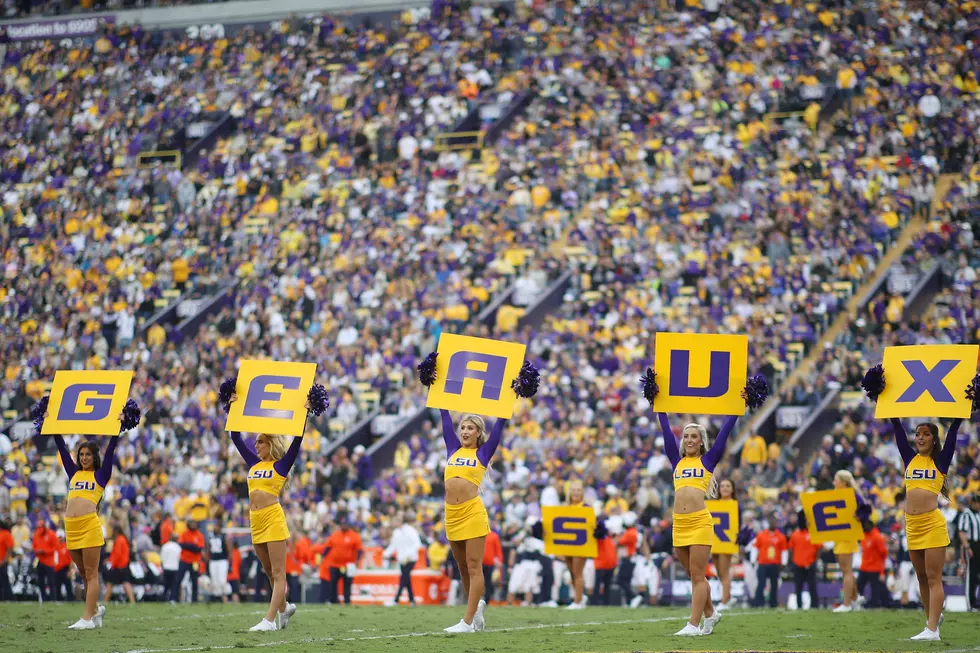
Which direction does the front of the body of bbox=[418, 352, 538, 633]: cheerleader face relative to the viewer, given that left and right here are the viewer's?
facing the viewer and to the left of the viewer

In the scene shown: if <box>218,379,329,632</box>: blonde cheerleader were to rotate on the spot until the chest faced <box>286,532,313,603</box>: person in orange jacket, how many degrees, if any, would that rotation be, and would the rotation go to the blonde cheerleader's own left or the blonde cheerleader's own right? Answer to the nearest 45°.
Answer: approximately 135° to the blonde cheerleader's own right

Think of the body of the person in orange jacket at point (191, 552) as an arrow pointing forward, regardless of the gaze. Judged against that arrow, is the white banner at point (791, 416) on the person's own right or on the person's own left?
on the person's own left

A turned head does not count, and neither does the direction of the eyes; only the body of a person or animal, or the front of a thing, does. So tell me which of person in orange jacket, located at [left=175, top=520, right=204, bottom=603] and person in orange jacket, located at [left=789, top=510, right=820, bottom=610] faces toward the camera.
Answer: person in orange jacket, located at [left=175, top=520, right=204, bottom=603]

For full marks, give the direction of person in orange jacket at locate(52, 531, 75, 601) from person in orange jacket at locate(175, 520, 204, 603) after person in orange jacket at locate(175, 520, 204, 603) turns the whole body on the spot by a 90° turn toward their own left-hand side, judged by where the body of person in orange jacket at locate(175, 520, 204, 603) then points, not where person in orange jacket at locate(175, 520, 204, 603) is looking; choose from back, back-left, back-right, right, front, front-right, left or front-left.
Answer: back

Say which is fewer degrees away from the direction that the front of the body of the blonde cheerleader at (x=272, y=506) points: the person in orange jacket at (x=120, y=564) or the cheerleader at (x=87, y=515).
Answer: the cheerleader

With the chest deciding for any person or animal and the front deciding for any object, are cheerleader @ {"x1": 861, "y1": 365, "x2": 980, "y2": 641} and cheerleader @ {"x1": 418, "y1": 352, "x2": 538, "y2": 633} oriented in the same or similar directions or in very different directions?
same or similar directions

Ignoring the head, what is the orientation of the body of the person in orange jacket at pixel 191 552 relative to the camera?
toward the camera

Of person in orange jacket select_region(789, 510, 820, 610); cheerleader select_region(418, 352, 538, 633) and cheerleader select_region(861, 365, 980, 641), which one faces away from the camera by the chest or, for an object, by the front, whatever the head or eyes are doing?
the person in orange jacket

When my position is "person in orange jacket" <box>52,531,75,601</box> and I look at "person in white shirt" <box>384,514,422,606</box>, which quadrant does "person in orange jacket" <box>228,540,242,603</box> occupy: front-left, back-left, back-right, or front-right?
front-left

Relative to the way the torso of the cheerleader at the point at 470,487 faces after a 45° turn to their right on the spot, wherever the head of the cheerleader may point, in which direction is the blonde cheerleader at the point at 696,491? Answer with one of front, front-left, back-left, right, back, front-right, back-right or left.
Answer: back

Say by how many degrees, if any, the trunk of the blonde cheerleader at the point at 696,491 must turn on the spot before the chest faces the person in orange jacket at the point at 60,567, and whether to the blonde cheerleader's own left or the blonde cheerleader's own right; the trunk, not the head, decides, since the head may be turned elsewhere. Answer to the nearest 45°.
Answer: approximately 90° to the blonde cheerleader's own right

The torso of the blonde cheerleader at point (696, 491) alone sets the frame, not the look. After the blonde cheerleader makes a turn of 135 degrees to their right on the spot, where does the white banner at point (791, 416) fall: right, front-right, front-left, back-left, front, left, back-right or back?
front

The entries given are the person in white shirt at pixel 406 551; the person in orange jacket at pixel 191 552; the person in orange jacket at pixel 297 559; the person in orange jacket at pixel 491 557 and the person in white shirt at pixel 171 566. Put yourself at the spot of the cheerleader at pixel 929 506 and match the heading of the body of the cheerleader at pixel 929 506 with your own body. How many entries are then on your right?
5

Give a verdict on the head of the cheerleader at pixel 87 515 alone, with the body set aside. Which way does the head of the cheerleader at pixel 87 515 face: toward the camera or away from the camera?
toward the camera

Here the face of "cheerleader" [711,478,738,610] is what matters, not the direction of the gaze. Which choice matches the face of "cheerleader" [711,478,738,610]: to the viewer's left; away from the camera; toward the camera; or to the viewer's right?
toward the camera
